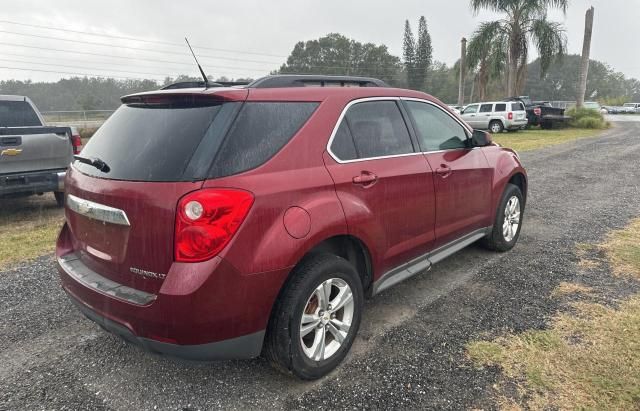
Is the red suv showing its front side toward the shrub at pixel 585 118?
yes

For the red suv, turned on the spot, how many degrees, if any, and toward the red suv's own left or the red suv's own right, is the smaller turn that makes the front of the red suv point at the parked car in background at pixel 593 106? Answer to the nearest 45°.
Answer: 0° — it already faces it

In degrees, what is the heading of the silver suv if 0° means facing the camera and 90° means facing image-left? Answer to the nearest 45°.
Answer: approximately 135°

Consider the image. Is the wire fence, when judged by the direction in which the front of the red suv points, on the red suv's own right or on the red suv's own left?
on the red suv's own left

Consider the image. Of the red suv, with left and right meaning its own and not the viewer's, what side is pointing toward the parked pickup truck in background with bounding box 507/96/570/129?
front

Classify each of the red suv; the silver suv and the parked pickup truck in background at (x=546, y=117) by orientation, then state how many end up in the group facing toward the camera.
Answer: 0

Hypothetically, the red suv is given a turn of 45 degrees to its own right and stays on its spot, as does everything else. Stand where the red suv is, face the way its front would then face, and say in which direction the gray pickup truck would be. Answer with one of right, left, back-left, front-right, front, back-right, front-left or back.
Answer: back-left
